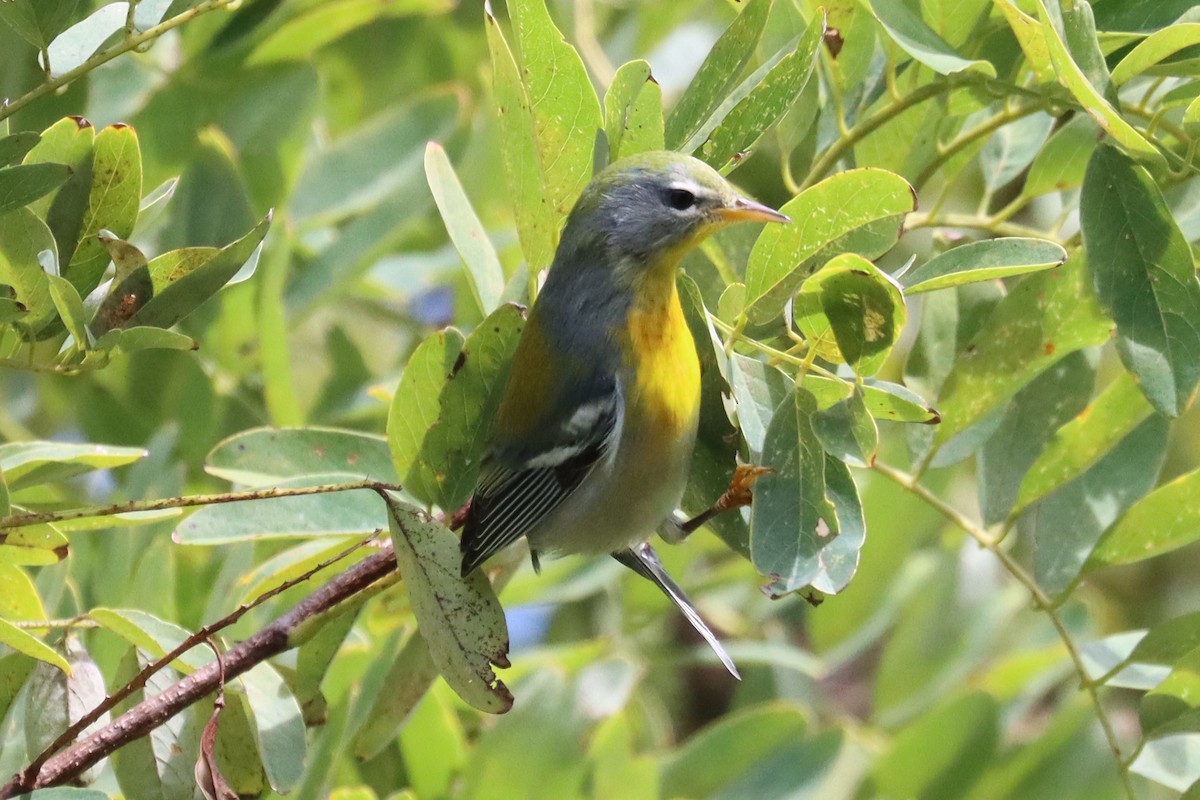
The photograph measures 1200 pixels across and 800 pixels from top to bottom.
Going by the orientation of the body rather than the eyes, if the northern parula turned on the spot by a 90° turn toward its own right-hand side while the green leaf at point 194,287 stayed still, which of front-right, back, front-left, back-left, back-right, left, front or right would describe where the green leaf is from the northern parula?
front-right

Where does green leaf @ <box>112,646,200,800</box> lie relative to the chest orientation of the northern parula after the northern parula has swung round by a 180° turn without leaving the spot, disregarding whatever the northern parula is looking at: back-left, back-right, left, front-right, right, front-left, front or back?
front-left

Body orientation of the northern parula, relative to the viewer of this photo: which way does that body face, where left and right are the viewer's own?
facing to the right of the viewer

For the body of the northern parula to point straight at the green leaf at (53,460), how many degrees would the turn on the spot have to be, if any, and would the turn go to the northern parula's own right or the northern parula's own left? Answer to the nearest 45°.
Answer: approximately 135° to the northern parula's own right

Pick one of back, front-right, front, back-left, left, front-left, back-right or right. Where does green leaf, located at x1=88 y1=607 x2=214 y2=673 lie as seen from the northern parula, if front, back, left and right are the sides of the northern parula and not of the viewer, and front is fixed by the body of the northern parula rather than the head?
back-right

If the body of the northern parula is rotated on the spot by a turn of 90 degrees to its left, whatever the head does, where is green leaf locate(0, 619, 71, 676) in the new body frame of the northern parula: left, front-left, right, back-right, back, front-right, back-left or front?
back-left

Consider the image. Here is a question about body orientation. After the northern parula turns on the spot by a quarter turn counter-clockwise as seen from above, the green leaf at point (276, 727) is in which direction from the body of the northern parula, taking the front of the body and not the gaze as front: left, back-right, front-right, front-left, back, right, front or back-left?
back-left

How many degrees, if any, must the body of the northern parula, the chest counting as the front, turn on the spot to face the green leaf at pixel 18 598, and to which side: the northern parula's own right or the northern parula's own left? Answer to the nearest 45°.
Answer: approximately 135° to the northern parula's own right

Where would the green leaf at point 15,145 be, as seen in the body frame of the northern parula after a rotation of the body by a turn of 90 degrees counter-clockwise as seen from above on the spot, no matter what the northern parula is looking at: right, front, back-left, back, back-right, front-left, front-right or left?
back-left

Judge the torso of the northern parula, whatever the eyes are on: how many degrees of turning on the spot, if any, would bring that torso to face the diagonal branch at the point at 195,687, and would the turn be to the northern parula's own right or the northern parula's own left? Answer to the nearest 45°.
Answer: approximately 135° to the northern parula's own right
